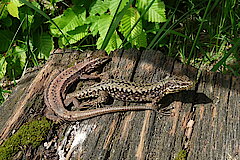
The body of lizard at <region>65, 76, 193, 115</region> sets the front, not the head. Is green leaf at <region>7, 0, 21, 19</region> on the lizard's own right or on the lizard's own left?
on the lizard's own left

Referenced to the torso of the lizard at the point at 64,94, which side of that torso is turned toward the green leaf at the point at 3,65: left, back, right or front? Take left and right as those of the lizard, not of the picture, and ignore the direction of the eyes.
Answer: left

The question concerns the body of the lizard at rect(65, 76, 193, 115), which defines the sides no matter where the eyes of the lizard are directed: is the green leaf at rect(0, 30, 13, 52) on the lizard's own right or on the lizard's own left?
on the lizard's own left

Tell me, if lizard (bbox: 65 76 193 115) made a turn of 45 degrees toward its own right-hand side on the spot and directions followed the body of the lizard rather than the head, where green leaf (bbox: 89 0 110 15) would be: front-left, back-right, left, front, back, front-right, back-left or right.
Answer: back-left

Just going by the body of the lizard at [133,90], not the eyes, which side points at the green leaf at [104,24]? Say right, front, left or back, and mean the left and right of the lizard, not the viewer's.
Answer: left

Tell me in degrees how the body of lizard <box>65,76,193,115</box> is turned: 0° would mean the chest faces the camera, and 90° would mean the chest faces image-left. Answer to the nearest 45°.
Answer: approximately 270°

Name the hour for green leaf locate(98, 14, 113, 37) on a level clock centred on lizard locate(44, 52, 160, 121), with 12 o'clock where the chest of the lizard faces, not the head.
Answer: The green leaf is roughly at 12 o'clock from the lizard.

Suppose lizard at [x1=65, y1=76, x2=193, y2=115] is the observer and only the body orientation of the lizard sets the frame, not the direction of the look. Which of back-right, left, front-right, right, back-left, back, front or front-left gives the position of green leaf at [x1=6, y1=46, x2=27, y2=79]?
back-left

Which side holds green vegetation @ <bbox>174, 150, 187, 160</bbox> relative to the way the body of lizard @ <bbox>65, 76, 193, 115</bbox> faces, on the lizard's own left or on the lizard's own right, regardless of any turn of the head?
on the lizard's own right

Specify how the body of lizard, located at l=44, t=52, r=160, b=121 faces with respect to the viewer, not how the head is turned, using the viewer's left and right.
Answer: facing away from the viewer and to the right of the viewer
